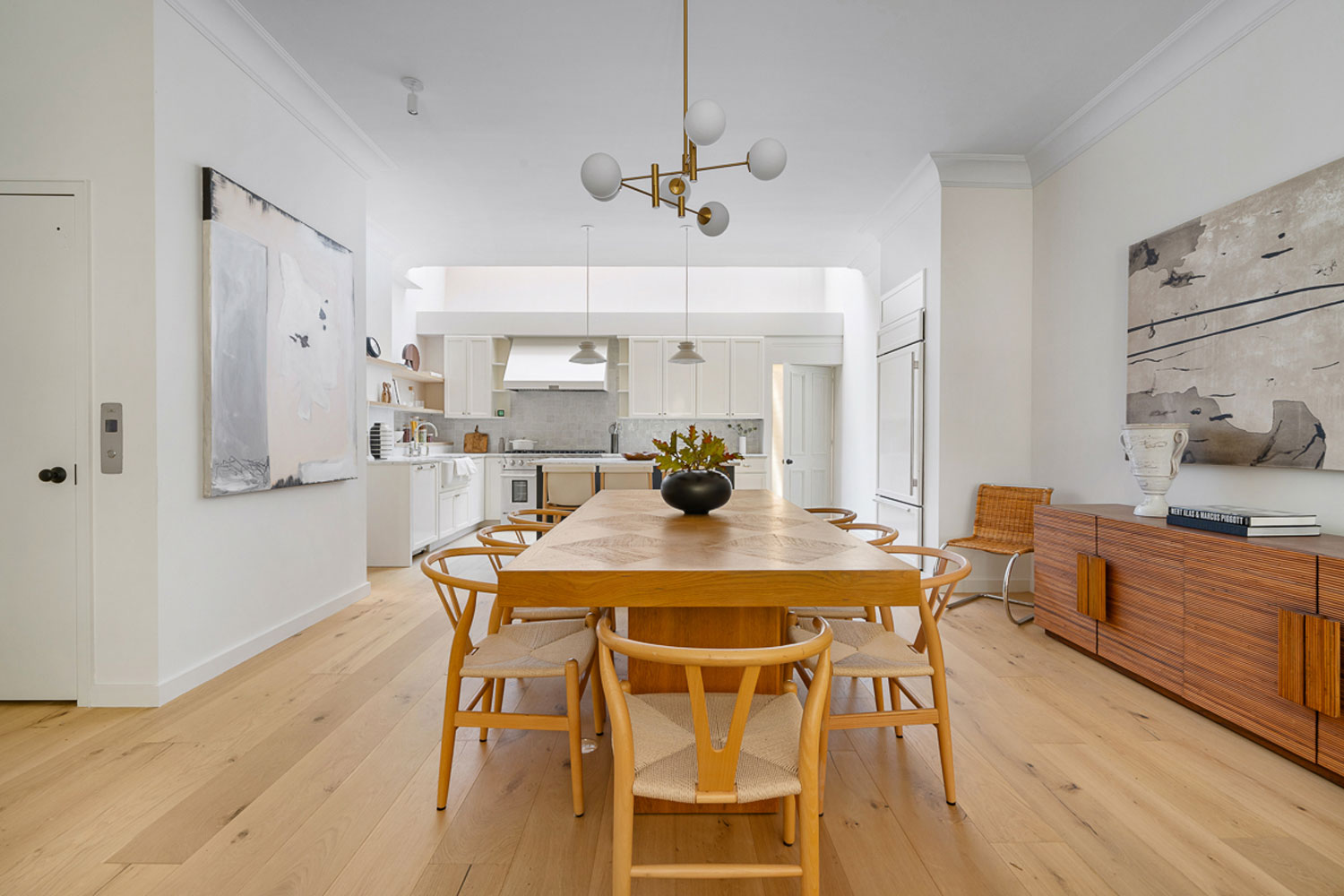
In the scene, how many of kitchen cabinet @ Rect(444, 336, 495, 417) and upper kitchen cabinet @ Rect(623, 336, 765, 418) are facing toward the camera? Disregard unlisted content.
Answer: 2

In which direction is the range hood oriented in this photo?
toward the camera

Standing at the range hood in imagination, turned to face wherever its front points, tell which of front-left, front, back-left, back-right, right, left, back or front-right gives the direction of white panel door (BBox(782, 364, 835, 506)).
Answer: left

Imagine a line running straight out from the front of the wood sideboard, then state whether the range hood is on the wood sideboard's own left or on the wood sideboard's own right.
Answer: on the wood sideboard's own right

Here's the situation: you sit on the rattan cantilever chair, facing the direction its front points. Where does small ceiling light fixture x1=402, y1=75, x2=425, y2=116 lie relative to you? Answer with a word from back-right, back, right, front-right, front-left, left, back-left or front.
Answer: front

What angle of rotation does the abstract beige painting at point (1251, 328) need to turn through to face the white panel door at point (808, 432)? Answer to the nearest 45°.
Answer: approximately 90° to its right

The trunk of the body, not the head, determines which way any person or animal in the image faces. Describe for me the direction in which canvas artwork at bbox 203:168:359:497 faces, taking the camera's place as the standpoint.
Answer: facing the viewer and to the right of the viewer

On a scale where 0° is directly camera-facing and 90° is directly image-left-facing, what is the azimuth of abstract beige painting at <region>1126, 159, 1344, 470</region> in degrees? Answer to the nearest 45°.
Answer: approximately 45°

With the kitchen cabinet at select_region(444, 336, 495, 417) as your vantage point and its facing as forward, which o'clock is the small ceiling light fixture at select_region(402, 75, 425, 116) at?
The small ceiling light fixture is roughly at 12 o'clock from the kitchen cabinet.

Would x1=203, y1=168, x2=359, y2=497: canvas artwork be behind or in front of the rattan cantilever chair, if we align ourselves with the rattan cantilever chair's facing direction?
in front

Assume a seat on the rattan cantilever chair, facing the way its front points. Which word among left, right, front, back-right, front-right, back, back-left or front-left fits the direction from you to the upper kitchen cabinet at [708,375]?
right

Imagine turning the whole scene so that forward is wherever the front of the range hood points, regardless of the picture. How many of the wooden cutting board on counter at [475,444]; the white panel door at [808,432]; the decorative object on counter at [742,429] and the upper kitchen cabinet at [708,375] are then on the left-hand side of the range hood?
3

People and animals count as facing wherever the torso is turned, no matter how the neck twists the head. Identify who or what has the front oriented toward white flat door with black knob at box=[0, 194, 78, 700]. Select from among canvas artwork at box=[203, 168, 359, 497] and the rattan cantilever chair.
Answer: the rattan cantilever chair

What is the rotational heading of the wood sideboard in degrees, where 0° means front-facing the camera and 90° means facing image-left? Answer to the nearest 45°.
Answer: approximately 45°

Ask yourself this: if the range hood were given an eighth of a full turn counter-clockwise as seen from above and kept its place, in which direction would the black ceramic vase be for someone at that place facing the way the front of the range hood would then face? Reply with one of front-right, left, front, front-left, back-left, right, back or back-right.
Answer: front-right

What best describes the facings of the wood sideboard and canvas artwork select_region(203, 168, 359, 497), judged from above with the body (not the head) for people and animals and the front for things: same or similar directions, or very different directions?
very different directions

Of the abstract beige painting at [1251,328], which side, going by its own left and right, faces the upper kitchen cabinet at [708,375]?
right

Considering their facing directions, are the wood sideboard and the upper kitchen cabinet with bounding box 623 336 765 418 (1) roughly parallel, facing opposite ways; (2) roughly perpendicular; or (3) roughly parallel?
roughly perpendicular

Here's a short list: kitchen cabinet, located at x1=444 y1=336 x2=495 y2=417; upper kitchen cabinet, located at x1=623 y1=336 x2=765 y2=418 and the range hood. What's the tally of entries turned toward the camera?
3

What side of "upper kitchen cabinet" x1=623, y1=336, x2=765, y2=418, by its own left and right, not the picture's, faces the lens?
front
